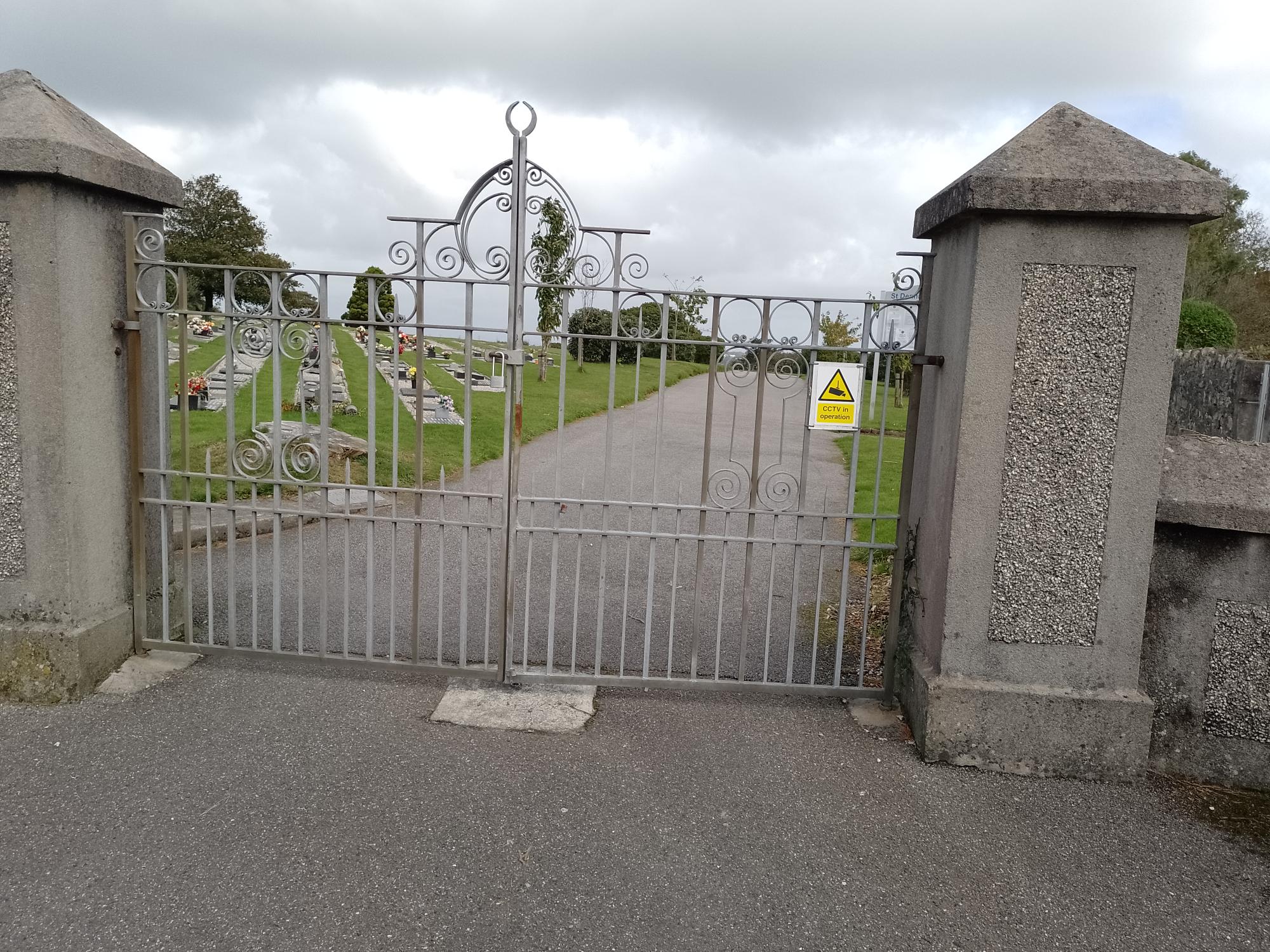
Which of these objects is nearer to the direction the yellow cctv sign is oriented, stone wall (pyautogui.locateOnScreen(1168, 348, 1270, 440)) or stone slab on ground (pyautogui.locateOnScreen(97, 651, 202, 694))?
the stone slab on ground

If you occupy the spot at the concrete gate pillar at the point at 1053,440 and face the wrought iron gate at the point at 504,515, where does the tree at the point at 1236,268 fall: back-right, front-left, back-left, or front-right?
back-right

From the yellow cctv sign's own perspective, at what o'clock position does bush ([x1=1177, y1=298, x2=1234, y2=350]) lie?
The bush is roughly at 7 o'clock from the yellow cctv sign.

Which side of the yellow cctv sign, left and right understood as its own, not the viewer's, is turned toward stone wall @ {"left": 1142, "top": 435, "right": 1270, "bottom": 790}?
left

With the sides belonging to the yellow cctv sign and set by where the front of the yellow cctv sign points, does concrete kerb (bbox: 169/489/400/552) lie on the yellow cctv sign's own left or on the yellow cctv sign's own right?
on the yellow cctv sign's own right

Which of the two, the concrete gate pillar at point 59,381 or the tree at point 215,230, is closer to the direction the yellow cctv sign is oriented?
the concrete gate pillar

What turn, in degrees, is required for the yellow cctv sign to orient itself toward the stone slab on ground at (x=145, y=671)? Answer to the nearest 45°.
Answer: approximately 90° to its right

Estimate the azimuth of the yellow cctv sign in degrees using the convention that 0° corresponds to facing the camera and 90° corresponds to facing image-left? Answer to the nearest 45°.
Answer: approximately 0°

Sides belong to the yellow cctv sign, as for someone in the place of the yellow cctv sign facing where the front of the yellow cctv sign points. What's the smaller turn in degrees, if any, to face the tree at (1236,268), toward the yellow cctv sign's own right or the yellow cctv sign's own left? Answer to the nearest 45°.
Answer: approximately 135° to the yellow cctv sign's own left

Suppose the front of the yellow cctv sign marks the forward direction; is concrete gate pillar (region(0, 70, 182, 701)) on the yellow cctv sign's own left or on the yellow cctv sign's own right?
on the yellow cctv sign's own right

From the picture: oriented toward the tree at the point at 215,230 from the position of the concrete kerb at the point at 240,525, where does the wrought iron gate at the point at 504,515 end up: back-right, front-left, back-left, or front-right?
back-right
